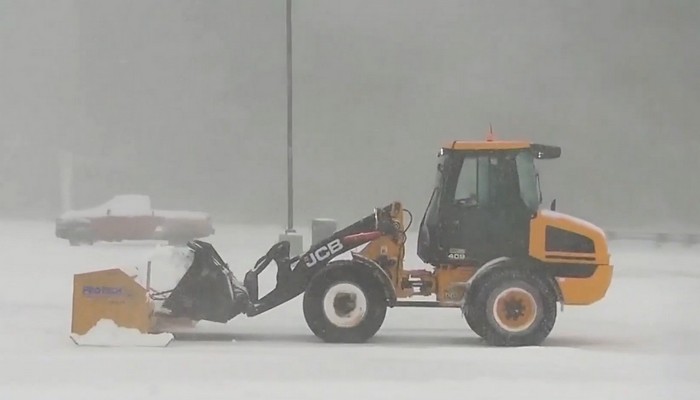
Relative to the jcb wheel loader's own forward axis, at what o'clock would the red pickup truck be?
The red pickup truck is roughly at 1 o'clock from the jcb wheel loader.

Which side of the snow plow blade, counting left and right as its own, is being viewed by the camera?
left

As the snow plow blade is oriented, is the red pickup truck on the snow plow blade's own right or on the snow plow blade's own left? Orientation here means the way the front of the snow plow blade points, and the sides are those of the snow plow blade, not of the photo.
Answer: on the snow plow blade's own right

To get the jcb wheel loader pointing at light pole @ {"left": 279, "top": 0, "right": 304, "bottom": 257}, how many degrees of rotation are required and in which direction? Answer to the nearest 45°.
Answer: approximately 45° to its right

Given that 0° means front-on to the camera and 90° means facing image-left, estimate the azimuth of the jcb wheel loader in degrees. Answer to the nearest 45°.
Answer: approximately 90°

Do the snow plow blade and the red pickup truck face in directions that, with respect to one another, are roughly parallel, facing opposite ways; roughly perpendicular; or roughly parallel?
roughly parallel

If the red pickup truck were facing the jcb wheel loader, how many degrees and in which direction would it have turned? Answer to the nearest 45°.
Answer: approximately 135° to its left

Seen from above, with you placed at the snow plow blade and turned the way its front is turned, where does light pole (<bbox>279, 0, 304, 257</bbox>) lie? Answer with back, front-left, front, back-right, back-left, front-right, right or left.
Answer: back-right

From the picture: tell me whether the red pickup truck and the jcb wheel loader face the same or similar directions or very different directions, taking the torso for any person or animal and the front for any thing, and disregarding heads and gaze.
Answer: same or similar directions

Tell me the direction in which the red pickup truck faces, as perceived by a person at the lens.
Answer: facing to the left of the viewer

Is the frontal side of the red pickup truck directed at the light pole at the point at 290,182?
no

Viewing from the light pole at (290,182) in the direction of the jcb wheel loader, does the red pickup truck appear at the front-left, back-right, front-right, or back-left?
back-right

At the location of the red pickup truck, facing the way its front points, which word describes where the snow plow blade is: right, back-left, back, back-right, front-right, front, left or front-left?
left
